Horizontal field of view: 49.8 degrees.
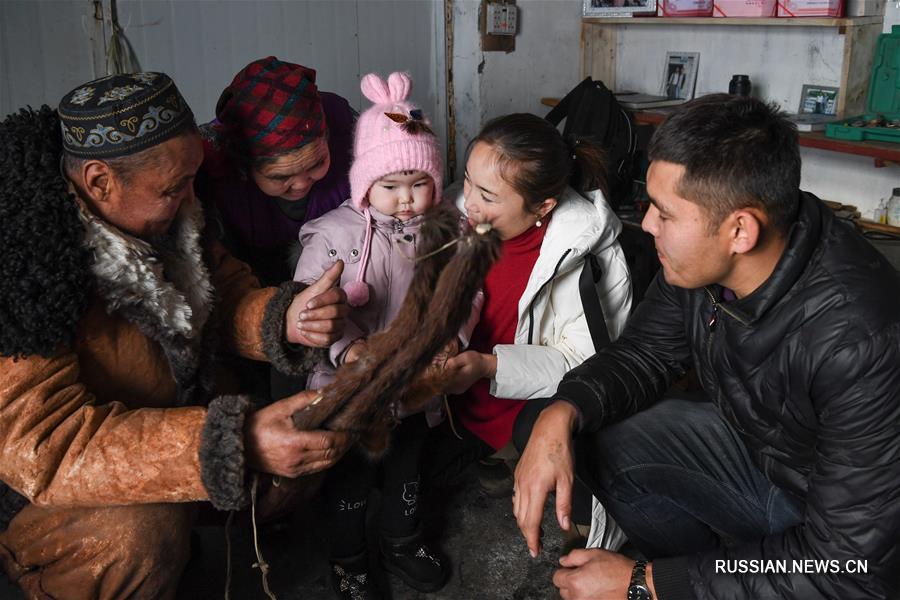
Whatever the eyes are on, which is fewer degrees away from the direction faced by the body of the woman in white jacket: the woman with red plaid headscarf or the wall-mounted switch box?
the woman with red plaid headscarf

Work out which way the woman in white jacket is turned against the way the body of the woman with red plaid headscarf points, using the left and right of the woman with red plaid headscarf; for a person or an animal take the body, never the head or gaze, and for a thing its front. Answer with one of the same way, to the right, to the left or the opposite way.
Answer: to the right

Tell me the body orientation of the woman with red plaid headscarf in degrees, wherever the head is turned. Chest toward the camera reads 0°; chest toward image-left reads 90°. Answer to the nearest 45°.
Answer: approximately 315°

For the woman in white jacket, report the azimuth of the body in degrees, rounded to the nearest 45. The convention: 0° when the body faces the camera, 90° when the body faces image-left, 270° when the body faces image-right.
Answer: approximately 45°

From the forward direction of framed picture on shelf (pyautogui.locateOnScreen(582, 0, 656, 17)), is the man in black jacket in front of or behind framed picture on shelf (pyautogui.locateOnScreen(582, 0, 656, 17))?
in front

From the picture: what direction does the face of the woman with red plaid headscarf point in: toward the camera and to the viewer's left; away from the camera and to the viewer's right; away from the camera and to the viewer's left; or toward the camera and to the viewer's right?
toward the camera and to the viewer's right

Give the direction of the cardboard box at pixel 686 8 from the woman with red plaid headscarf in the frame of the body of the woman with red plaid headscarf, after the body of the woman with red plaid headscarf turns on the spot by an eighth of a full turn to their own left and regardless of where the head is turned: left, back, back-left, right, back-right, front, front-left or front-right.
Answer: front-left

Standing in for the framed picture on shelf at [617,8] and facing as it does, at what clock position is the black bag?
The black bag is roughly at 12 o'clock from the framed picture on shelf.

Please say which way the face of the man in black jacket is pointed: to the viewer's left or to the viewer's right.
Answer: to the viewer's left

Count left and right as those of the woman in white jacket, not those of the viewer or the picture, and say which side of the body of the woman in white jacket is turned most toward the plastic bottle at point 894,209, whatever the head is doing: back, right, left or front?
back
